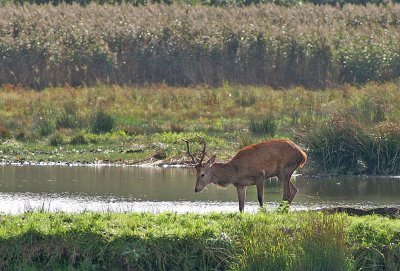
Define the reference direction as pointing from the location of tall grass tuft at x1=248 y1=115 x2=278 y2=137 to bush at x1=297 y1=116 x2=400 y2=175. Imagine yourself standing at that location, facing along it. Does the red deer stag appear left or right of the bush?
right

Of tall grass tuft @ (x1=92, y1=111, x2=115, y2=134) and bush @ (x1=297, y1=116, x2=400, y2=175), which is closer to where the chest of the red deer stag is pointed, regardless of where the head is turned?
the tall grass tuft

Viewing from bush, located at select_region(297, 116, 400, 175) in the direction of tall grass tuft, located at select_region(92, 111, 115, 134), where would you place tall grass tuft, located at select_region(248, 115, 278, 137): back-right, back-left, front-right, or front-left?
front-right

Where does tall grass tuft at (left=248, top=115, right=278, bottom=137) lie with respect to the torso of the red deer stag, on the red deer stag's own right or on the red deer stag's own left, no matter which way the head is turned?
on the red deer stag's own right

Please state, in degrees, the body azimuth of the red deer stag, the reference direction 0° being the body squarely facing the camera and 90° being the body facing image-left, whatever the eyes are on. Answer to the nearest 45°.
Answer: approximately 90°

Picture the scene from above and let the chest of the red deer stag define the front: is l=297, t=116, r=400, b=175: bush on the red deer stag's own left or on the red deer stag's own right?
on the red deer stag's own right

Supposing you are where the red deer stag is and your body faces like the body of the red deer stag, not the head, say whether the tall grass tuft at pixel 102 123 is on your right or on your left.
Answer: on your right

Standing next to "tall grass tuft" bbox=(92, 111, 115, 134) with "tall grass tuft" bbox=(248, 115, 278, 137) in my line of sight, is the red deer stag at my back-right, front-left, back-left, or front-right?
front-right
